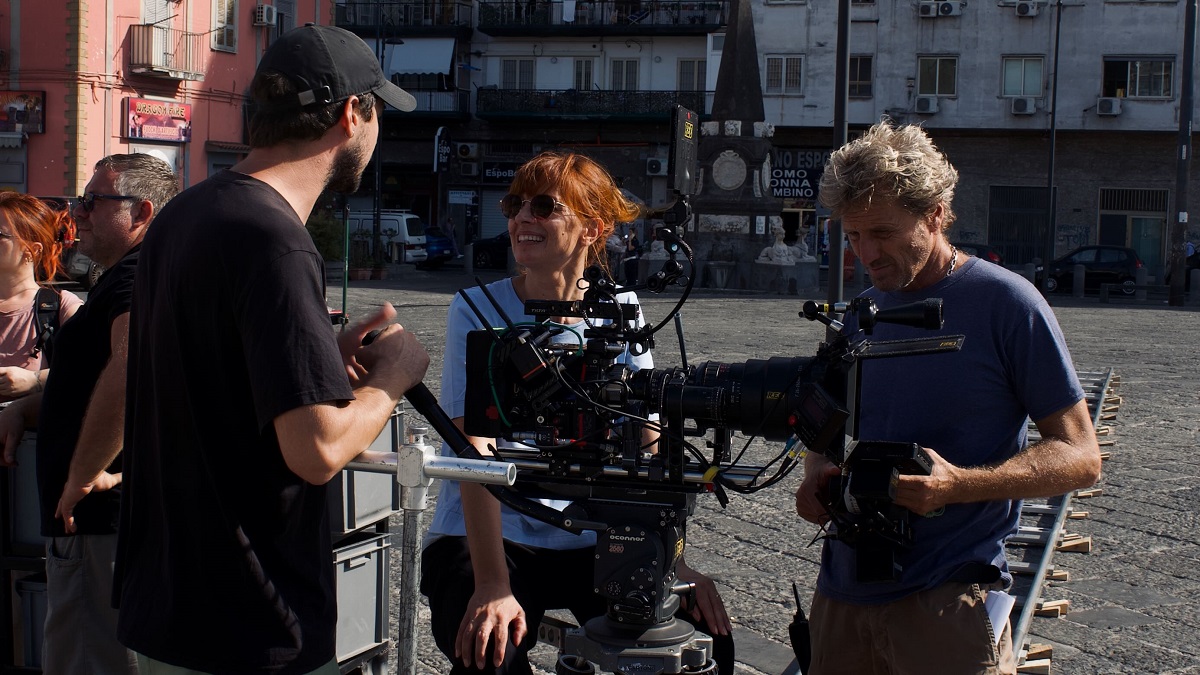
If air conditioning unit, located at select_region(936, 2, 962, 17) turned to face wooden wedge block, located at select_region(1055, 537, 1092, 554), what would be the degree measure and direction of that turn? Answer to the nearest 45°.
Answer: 0° — it already faces it

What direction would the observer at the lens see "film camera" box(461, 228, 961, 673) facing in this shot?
facing to the right of the viewer

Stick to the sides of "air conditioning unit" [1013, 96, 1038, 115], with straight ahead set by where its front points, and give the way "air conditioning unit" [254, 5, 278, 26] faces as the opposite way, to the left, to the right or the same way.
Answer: to the left

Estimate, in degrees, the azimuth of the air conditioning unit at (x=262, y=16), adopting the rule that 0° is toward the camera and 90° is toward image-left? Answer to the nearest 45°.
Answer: approximately 315°

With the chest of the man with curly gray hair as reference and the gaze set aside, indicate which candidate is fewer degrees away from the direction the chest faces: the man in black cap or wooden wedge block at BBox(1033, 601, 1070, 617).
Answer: the man in black cap

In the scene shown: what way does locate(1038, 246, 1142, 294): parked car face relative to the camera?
to the viewer's left

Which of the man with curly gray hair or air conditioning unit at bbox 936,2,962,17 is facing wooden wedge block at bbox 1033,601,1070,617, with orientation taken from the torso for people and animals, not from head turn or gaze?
the air conditioning unit

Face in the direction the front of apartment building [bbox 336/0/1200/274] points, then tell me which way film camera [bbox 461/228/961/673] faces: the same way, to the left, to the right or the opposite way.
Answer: to the left

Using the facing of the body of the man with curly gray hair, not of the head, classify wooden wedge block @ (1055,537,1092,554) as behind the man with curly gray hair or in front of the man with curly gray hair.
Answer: behind

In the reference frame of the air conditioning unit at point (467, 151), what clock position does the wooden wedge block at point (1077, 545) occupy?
The wooden wedge block is roughly at 12 o'clock from the air conditioning unit.
